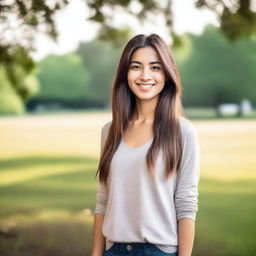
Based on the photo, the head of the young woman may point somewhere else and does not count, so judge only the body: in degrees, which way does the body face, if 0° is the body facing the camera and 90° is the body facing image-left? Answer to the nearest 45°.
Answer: approximately 45°

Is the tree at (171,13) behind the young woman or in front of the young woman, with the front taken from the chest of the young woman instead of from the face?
behind

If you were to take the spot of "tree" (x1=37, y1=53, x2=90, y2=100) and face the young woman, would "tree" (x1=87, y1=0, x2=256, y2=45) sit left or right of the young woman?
left

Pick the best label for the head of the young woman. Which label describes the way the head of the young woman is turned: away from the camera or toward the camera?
toward the camera

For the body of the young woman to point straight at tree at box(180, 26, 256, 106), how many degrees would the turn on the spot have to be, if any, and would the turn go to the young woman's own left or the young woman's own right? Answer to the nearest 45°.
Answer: approximately 135° to the young woman's own right

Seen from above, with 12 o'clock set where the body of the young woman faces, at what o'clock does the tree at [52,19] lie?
The tree is roughly at 4 o'clock from the young woman.
